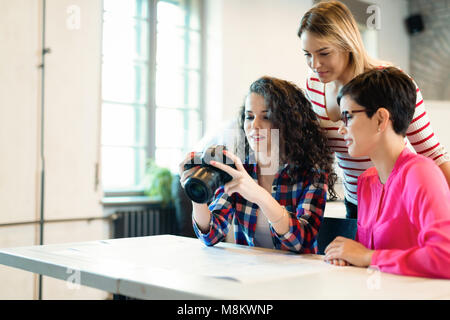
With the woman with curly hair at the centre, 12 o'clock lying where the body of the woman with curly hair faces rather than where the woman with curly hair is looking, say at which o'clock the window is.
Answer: The window is roughly at 4 o'clock from the woman with curly hair.

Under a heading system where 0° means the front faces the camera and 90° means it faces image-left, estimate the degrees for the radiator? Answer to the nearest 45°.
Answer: approximately 0°

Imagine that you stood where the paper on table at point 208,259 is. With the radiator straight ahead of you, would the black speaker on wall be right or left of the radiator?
right

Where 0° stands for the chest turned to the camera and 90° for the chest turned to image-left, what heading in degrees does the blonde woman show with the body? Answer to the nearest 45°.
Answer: approximately 45°

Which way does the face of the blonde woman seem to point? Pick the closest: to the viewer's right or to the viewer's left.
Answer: to the viewer's left

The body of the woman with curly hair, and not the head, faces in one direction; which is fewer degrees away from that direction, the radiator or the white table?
the white table

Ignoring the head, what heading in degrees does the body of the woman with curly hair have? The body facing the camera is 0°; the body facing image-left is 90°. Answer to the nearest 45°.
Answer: approximately 45°

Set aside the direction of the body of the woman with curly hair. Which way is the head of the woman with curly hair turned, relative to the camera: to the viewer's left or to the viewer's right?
to the viewer's left
